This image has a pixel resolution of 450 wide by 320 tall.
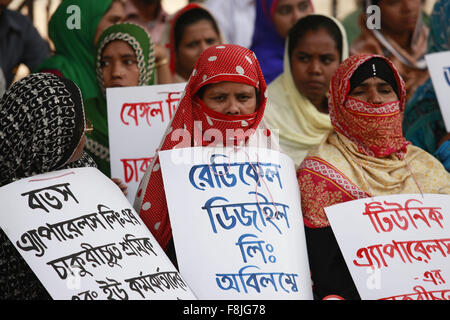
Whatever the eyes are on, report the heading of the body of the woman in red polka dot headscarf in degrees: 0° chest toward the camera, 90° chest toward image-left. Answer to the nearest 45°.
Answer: approximately 0°

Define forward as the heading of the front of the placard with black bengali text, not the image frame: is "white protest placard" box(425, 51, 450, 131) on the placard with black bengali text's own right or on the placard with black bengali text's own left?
on the placard with black bengali text's own left

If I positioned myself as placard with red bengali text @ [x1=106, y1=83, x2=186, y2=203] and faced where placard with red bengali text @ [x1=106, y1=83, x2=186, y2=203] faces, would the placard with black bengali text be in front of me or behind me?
in front

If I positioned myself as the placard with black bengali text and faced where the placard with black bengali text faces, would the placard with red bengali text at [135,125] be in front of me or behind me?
behind
